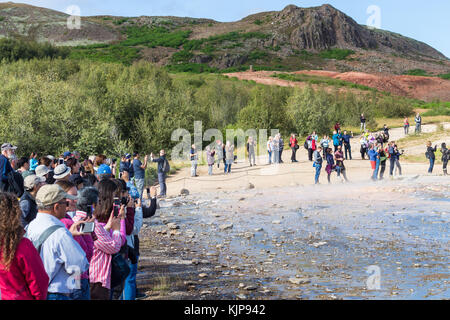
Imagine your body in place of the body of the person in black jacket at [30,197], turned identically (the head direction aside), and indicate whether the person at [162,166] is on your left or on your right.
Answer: on your left

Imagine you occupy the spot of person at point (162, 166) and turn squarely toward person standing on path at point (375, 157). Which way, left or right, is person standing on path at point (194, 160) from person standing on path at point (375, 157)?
left

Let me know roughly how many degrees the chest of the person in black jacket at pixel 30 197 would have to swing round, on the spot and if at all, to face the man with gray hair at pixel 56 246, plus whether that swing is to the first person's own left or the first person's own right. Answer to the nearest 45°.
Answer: approximately 90° to the first person's own right

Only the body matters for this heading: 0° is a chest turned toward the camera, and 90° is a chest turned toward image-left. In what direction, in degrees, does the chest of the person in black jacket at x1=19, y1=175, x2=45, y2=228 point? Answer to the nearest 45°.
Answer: approximately 270°

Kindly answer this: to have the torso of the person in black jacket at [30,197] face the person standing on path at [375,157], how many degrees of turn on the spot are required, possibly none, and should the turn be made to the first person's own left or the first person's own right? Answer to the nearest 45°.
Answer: approximately 45° to the first person's own left

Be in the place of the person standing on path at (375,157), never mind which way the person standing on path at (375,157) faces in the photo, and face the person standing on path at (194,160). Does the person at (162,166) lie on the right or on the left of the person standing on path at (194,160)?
left

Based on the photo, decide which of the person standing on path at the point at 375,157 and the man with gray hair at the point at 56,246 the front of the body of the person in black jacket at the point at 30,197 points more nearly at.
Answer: the person standing on path

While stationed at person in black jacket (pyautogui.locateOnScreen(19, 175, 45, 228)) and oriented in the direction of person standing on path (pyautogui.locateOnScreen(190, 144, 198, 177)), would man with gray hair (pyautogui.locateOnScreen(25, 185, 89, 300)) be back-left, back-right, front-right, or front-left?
back-right

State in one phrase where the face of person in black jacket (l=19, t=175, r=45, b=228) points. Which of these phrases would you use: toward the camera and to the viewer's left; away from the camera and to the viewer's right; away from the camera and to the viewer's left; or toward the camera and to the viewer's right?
away from the camera and to the viewer's right
